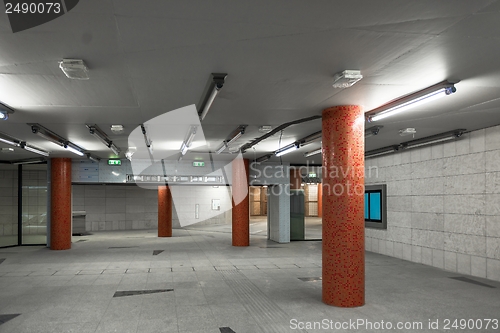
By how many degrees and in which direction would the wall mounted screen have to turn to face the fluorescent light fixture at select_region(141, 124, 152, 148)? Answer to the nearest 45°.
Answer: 0° — it already faces it

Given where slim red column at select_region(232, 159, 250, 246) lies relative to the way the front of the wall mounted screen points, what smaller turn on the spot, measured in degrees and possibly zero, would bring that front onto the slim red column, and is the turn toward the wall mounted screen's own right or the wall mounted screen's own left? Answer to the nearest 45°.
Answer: approximately 45° to the wall mounted screen's own right

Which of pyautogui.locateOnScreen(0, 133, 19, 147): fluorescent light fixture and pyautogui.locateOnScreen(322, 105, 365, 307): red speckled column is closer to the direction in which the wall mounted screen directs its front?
the fluorescent light fixture

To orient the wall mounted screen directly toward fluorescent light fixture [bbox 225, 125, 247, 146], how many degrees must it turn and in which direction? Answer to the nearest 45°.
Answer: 0° — it already faces it

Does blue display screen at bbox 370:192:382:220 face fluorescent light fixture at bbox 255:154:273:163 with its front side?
no

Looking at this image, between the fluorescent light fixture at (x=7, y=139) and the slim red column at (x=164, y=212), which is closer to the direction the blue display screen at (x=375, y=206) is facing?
the fluorescent light fixture

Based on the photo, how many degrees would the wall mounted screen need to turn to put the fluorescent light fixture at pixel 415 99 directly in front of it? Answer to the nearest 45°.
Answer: approximately 45° to its left

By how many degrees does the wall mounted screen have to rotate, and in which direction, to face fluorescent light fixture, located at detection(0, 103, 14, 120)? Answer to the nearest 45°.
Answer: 0° — it already faces it

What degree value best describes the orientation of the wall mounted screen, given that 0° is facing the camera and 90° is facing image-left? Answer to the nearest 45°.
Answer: approximately 45°

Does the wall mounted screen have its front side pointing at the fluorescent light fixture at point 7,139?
yes

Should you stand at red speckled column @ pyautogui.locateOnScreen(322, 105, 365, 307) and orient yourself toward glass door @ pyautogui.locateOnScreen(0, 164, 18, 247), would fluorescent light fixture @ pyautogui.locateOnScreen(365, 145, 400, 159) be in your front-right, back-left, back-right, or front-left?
front-right

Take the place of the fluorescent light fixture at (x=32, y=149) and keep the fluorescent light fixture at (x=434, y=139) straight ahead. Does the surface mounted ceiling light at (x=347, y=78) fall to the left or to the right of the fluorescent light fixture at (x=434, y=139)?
right

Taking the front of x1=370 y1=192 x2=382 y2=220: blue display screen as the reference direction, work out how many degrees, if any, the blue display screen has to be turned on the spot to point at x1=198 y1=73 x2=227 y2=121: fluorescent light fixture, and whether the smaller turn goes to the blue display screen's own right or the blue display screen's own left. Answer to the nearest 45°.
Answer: approximately 45° to the blue display screen's own left

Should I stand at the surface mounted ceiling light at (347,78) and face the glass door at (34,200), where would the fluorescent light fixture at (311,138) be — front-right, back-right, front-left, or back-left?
front-right
